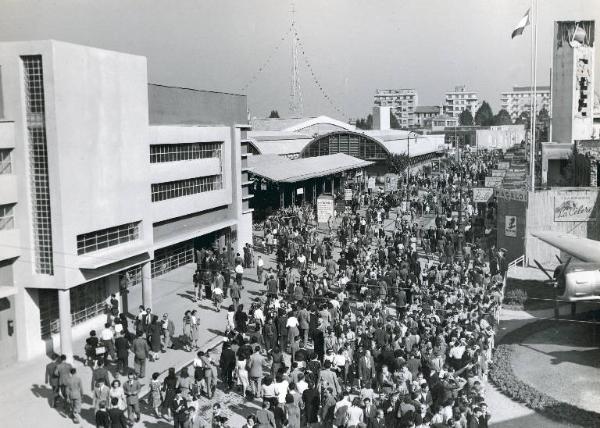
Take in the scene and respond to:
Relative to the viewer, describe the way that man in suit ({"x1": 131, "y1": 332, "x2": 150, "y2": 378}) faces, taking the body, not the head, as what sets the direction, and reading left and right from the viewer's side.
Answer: facing away from the viewer

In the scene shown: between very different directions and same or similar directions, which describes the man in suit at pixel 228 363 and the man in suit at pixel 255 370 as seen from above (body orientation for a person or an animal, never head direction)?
same or similar directions

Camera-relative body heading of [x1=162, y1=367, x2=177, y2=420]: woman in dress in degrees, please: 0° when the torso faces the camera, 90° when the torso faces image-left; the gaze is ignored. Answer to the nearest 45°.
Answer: approximately 225°

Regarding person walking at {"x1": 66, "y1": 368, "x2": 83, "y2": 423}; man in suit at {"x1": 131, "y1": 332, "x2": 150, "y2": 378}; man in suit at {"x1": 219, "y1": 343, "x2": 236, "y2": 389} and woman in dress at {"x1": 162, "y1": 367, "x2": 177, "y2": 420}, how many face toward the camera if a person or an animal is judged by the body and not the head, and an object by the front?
0

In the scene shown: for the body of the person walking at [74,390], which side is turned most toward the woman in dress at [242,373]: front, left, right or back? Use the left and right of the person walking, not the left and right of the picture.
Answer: right

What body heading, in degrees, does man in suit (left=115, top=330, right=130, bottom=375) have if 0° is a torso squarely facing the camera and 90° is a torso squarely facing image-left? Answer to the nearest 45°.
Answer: approximately 180°

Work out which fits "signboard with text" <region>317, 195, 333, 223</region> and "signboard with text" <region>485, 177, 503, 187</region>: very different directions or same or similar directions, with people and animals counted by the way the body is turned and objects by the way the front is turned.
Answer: same or similar directions

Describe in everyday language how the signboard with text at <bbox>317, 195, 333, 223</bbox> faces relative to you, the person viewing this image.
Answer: facing the viewer

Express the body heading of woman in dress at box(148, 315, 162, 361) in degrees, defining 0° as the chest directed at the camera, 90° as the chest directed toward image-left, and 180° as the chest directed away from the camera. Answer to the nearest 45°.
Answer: approximately 180°

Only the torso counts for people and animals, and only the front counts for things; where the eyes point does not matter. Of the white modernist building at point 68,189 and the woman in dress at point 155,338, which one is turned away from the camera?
the woman in dress

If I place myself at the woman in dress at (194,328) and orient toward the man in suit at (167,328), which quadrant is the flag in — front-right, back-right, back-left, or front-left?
back-right

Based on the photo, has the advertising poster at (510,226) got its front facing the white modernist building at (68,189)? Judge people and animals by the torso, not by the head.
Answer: yes

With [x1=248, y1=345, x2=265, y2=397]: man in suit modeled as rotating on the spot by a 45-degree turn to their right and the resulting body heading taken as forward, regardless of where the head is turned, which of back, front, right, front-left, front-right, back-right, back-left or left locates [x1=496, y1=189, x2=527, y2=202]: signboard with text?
front

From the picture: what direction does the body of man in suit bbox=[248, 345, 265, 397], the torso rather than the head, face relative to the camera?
away from the camera
